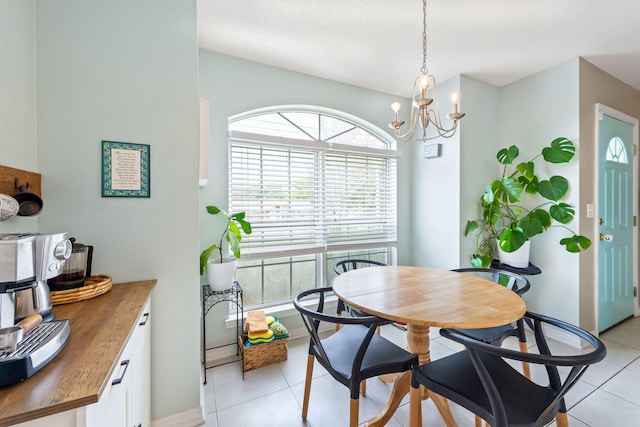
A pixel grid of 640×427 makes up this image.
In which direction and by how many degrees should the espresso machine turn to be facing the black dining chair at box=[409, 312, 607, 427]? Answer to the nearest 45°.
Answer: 0° — it already faces it

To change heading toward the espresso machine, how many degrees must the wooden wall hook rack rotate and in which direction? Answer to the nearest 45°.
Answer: approximately 45° to its right

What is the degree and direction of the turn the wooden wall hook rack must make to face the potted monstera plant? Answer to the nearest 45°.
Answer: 0° — it already faces it

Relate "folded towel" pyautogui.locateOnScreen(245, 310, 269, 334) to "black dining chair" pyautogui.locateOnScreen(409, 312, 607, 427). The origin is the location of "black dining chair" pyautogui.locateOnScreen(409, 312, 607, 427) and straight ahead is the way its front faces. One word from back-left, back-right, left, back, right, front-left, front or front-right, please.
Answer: front-left

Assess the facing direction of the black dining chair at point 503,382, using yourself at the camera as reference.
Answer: facing away from the viewer and to the left of the viewer

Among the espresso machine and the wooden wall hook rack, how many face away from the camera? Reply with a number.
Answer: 0

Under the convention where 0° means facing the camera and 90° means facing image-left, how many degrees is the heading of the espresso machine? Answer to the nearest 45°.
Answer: approximately 315°

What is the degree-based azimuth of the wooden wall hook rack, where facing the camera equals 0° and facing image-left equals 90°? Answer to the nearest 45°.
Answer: approximately 315°

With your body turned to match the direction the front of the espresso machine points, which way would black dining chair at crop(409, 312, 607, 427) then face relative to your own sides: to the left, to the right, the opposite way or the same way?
to the left

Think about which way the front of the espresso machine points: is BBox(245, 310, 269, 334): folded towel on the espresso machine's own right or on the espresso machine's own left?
on the espresso machine's own left

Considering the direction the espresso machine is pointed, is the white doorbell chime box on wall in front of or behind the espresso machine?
in front

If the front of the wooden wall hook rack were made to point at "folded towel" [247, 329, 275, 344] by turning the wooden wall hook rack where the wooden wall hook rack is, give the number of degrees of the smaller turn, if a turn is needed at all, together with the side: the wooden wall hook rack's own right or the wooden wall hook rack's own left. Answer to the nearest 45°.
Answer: approximately 45° to the wooden wall hook rack's own left

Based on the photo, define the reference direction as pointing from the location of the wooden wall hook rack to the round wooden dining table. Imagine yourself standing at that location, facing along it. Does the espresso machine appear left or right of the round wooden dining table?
right

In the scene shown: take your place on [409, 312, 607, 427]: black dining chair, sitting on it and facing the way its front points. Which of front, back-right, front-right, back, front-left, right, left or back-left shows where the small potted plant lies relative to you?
front-left

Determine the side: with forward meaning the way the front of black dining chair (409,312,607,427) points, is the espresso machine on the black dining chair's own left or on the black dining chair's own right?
on the black dining chair's own left
